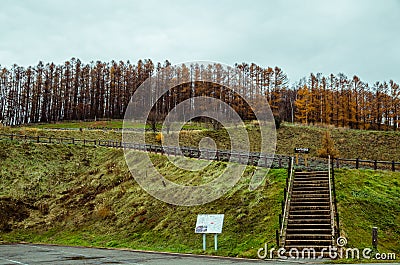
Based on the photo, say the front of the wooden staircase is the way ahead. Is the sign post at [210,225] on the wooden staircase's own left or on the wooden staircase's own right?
on the wooden staircase's own right

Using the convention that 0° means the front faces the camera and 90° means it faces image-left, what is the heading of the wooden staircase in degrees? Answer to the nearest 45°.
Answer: approximately 0°
